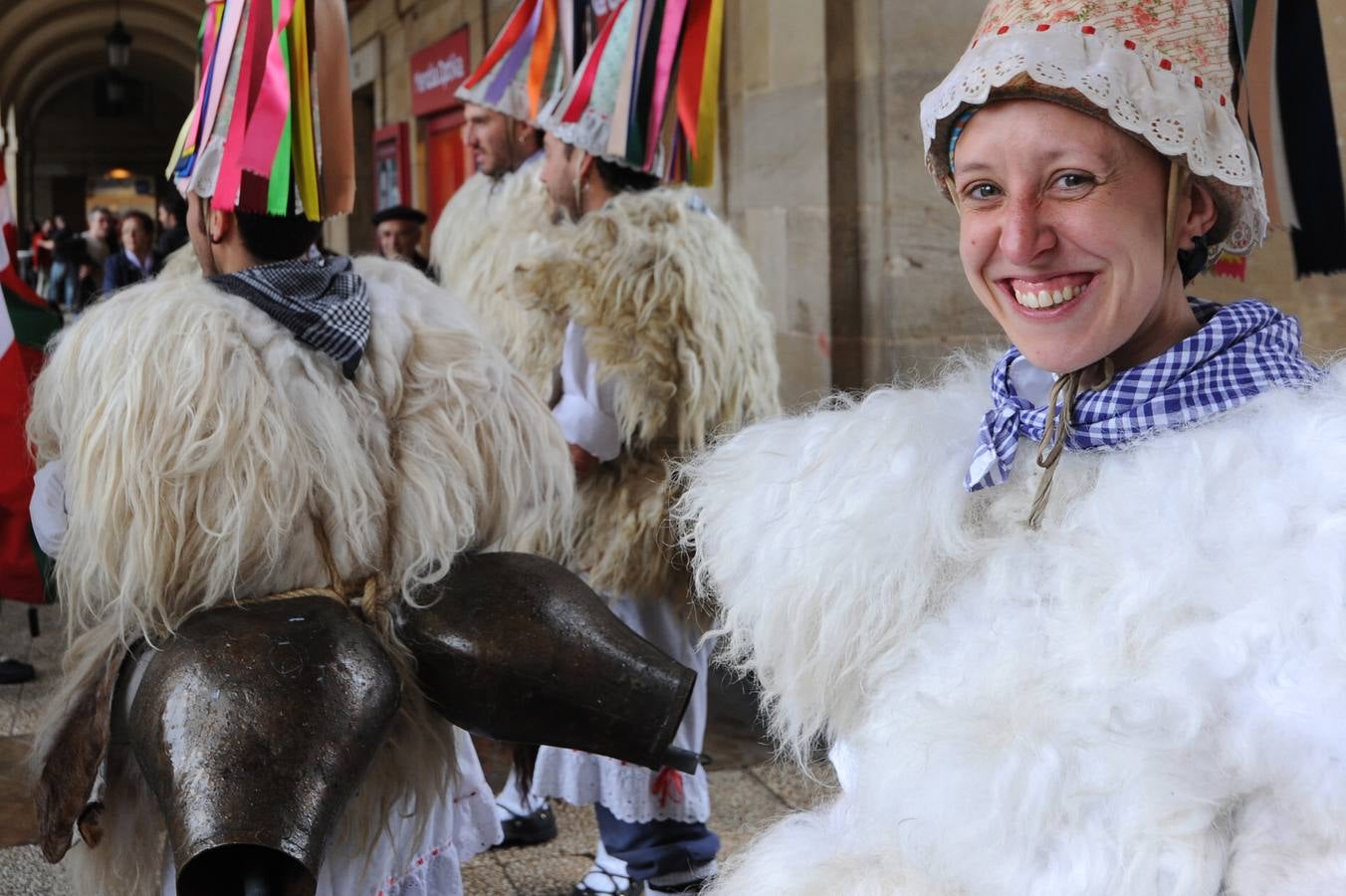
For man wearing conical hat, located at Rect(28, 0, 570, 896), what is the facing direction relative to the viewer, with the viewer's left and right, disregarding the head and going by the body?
facing away from the viewer and to the left of the viewer

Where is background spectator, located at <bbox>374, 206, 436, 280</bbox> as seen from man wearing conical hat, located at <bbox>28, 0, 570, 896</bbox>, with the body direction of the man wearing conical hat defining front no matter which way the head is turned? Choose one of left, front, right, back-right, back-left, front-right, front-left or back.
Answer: front-right

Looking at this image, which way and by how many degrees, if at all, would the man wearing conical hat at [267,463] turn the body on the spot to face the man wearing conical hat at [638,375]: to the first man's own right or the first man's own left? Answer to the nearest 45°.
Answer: approximately 90° to the first man's own right

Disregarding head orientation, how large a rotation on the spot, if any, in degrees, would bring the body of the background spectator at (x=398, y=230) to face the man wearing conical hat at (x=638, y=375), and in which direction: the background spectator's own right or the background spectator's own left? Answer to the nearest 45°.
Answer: approximately 45° to the background spectator's own left

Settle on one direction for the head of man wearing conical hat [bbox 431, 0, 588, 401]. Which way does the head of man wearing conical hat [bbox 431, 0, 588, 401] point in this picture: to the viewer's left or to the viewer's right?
to the viewer's left

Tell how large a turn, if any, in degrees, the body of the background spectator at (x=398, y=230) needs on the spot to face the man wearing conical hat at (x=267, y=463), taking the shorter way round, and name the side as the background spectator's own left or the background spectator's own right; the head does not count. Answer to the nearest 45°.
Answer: approximately 45° to the background spectator's own left

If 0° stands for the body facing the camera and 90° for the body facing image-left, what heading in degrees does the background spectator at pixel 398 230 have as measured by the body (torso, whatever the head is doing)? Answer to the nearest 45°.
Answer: approximately 45°

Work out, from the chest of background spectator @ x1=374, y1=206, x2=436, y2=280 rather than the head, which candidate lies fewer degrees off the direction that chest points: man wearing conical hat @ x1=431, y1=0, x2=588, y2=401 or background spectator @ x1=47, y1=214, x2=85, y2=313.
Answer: the man wearing conical hat

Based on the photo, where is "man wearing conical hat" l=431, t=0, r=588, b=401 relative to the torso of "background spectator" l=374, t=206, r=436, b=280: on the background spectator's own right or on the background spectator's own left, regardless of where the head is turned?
on the background spectator's own left

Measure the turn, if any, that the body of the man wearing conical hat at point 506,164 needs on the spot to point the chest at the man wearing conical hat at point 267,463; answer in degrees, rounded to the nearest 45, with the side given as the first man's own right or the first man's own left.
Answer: approximately 90° to the first man's own left

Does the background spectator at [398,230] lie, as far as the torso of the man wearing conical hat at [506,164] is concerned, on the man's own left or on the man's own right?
on the man's own right

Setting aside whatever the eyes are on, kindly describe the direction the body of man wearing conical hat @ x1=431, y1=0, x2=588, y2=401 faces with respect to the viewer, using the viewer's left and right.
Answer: facing to the left of the viewer
